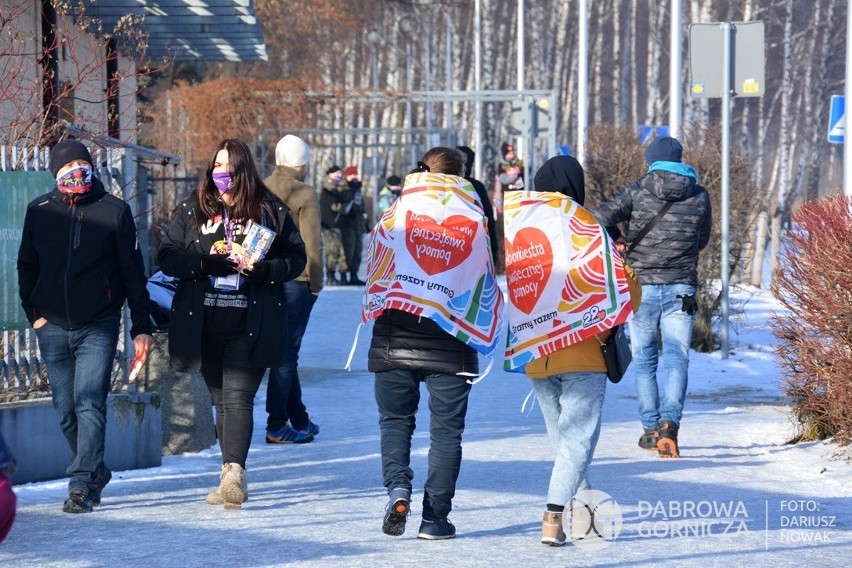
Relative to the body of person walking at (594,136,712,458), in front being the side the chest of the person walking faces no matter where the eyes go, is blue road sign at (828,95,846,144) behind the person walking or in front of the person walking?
in front

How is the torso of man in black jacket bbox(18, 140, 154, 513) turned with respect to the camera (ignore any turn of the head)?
toward the camera

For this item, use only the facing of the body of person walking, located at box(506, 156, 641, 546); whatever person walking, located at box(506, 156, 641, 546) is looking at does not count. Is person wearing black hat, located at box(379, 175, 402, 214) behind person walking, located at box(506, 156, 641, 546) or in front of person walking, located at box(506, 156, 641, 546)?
in front

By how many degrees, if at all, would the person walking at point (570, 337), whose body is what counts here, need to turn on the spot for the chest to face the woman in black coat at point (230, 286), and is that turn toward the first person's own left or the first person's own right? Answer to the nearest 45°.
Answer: approximately 90° to the first person's own left

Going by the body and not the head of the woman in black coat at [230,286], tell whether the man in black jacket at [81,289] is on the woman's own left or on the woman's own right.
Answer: on the woman's own right

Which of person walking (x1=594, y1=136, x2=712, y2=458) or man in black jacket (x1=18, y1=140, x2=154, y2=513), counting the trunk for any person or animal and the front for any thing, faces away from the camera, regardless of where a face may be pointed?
the person walking

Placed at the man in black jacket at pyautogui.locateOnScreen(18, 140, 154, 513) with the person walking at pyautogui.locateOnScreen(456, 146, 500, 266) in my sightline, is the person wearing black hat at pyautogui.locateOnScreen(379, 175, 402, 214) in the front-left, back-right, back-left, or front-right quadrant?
front-left

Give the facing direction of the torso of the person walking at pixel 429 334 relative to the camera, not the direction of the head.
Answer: away from the camera

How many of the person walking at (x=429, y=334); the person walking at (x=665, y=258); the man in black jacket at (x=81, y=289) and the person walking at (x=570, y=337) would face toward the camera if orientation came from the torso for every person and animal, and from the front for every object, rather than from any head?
1

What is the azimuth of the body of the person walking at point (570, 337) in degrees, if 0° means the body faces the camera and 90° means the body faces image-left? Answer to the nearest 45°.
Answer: approximately 180°

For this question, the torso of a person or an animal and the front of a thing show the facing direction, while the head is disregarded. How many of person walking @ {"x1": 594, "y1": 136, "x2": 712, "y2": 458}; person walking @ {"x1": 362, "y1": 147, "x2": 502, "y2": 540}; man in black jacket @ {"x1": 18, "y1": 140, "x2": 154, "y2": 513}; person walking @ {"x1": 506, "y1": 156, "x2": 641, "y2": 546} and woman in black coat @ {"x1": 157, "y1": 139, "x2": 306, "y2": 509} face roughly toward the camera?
2

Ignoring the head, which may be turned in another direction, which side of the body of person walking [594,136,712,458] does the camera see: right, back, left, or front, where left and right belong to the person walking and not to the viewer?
back

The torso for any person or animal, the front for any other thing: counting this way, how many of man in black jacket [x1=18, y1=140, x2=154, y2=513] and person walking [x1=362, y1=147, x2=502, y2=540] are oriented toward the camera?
1

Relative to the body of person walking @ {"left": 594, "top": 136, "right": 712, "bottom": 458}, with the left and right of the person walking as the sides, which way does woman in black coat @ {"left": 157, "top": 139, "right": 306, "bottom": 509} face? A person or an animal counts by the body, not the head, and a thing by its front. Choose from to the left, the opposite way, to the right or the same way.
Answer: the opposite way

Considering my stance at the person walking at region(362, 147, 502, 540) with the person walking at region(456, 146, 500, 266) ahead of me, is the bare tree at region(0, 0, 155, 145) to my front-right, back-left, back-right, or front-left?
front-left

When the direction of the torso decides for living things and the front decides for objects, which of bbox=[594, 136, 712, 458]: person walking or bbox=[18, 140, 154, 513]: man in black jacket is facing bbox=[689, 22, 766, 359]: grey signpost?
the person walking
